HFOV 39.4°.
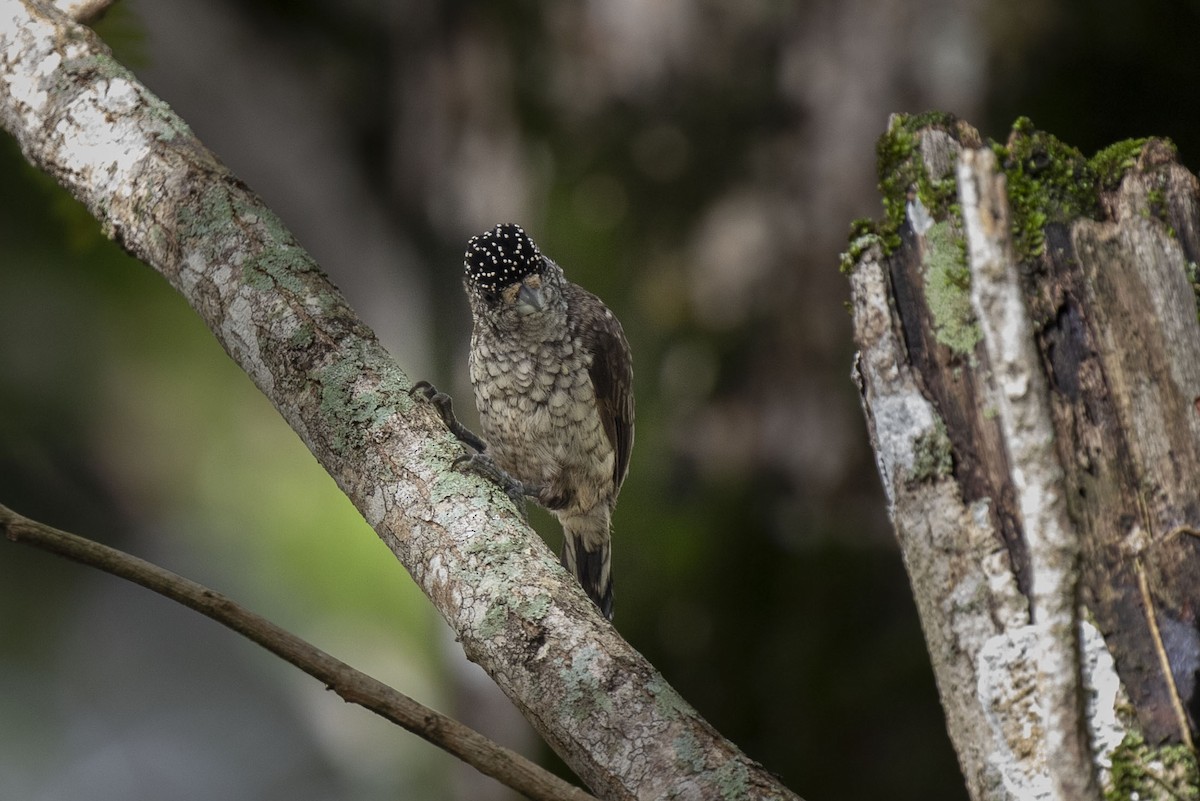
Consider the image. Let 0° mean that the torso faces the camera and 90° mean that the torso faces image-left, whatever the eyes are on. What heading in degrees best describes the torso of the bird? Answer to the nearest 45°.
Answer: approximately 45°
